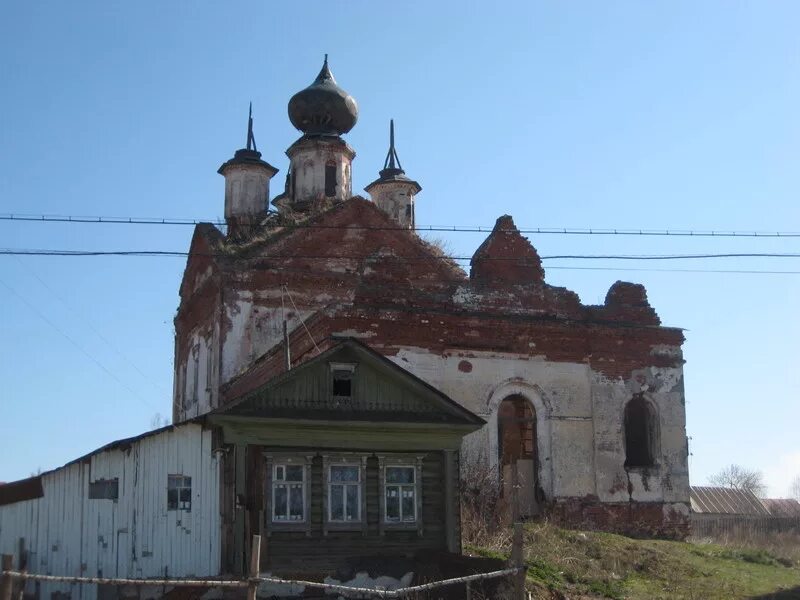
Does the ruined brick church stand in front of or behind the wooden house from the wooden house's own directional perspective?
behind

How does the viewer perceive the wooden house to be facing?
facing the viewer
